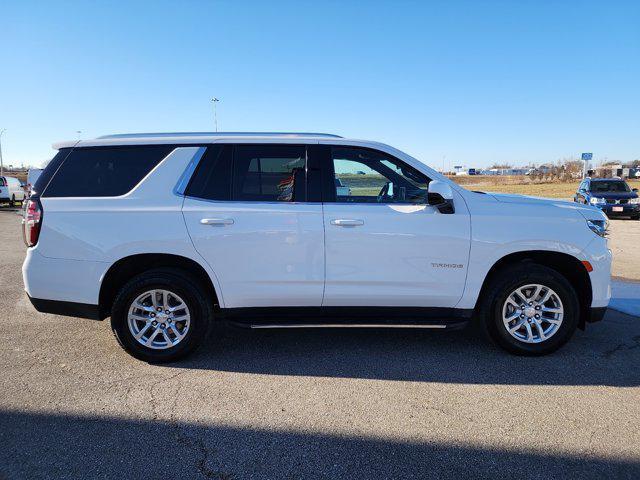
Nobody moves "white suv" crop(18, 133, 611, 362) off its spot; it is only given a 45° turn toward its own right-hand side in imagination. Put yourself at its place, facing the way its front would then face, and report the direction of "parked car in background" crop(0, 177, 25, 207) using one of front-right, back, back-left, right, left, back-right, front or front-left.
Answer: back

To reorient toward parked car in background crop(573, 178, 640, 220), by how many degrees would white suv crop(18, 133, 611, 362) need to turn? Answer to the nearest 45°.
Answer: approximately 45° to its left

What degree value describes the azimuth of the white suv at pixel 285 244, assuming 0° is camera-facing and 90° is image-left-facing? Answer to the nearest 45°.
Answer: approximately 270°
